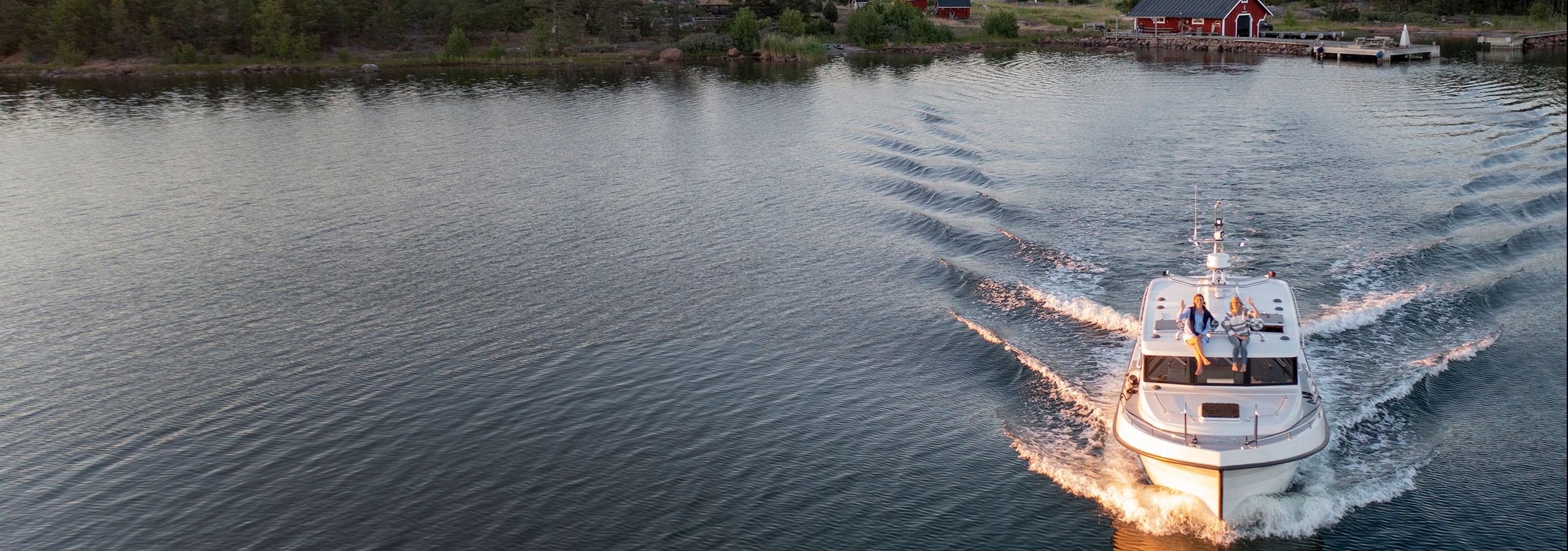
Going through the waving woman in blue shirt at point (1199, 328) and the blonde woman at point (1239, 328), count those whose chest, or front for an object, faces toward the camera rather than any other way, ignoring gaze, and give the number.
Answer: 2

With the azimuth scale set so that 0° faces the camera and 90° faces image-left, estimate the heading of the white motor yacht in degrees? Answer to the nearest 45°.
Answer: approximately 0°

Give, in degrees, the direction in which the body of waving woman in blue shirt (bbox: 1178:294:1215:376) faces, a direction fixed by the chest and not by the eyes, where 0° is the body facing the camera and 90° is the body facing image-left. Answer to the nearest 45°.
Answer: approximately 0°
